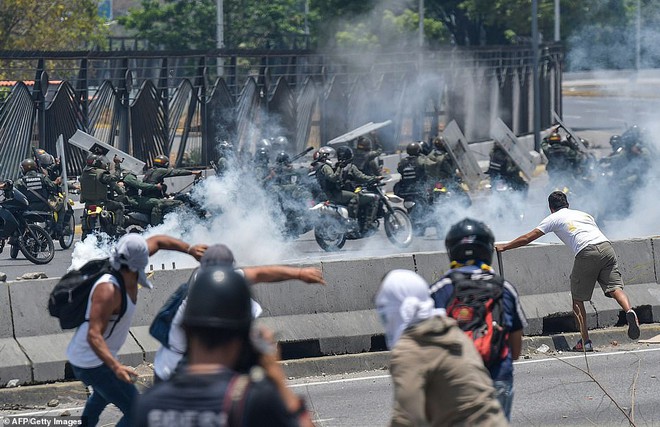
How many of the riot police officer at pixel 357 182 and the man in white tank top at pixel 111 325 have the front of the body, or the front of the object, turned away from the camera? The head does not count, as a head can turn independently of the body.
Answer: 0

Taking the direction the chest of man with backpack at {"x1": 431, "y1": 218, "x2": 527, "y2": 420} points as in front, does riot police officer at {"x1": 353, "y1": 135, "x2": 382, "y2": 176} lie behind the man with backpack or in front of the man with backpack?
in front

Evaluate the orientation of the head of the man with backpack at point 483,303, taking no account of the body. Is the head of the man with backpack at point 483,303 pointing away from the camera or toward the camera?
away from the camera

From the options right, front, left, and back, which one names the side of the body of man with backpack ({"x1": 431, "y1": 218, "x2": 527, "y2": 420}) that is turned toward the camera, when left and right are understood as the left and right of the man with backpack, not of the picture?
back

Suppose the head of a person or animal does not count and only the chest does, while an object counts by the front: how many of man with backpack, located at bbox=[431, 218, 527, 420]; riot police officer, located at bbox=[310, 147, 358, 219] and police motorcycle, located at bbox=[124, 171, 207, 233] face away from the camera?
1

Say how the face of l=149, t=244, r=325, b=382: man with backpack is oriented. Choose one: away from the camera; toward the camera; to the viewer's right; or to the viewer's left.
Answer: away from the camera

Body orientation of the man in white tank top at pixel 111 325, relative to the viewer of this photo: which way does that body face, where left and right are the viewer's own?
facing to the right of the viewer

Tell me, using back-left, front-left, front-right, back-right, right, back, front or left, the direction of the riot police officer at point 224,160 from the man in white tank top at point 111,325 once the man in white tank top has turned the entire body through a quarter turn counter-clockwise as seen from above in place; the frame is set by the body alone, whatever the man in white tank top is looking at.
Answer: front

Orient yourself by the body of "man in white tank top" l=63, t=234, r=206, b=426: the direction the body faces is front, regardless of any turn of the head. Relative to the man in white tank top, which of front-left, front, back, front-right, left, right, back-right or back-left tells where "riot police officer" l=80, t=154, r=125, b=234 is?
left

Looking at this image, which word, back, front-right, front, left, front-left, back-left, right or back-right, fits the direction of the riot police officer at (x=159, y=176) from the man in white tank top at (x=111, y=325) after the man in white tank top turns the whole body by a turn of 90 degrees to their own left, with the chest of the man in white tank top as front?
front
